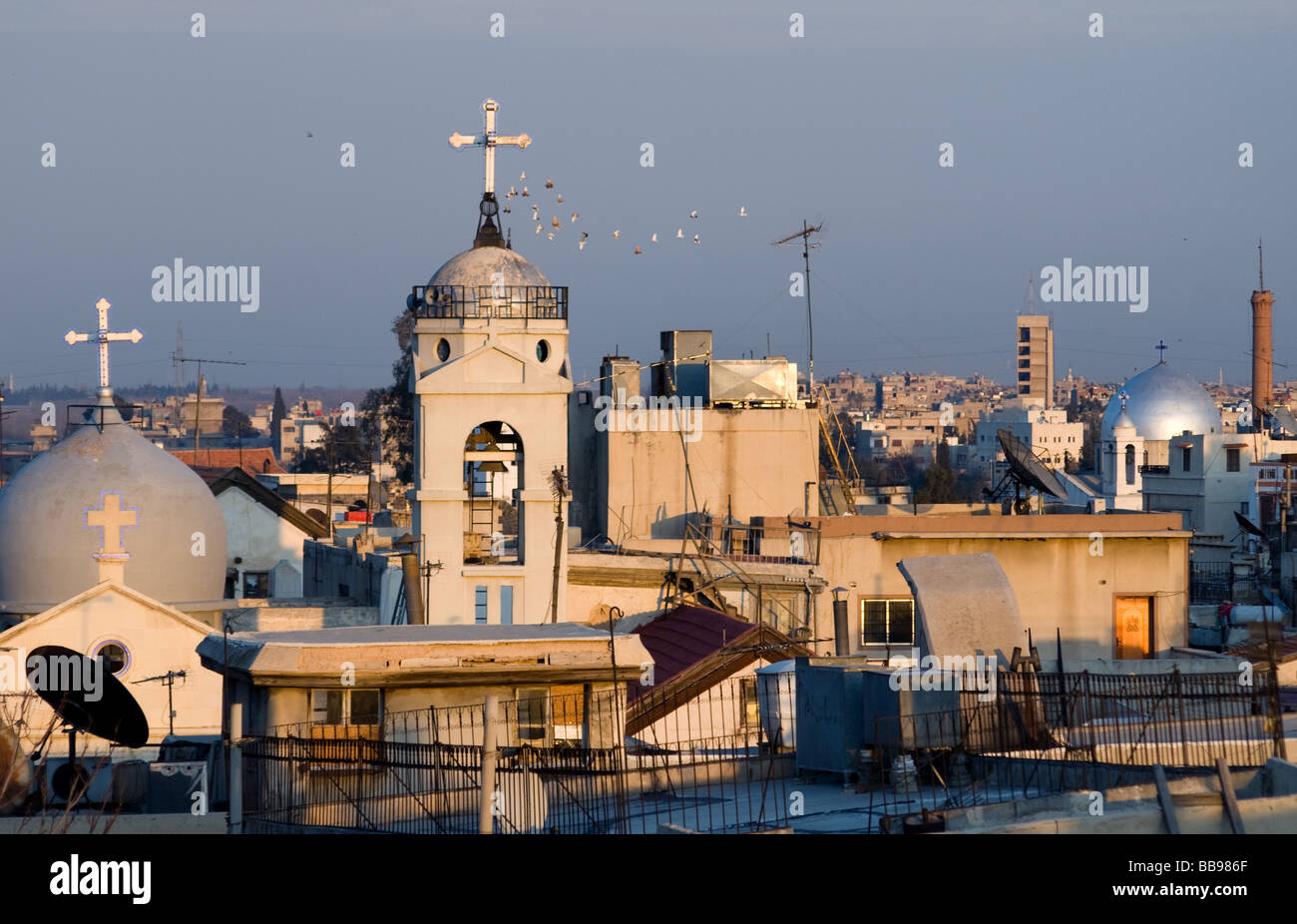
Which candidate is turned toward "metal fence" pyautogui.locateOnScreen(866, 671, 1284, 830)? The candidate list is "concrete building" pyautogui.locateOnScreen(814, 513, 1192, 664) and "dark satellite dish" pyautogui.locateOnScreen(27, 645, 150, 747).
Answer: the concrete building

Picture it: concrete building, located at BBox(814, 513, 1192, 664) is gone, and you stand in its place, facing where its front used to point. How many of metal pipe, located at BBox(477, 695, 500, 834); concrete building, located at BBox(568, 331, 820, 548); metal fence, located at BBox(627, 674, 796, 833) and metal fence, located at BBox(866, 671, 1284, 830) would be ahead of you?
3

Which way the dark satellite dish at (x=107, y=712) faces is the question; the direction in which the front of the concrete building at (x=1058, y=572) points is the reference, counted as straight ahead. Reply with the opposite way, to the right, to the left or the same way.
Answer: the opposite way

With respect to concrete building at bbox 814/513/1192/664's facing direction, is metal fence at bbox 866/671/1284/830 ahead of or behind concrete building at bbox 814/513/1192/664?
ahead

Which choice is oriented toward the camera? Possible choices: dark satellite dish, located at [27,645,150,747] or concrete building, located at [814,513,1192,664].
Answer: the concrete building

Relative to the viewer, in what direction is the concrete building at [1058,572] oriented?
toward the camera

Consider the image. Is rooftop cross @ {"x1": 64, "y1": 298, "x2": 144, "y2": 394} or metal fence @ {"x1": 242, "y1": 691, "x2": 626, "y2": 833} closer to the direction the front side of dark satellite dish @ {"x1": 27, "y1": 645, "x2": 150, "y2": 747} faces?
the rooftop cross

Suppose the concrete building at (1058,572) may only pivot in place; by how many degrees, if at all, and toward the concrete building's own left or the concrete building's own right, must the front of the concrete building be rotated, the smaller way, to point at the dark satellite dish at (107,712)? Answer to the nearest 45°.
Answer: approximately 45° to the concrete building's own right

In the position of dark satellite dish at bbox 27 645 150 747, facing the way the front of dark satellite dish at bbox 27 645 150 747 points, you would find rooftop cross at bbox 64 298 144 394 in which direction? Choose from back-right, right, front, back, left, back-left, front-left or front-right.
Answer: front-left

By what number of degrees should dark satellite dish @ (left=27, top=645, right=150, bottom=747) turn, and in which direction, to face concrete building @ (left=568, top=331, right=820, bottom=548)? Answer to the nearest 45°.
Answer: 0° — it already faces it

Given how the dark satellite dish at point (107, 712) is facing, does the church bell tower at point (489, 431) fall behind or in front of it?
in front

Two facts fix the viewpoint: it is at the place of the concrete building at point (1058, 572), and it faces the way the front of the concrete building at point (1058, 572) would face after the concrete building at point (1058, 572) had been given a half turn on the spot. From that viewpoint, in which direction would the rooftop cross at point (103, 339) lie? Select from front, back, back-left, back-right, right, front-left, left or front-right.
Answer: left

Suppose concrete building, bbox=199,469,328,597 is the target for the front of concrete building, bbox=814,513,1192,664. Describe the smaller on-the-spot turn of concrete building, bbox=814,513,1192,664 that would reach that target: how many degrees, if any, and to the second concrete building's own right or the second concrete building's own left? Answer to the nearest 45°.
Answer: approximately 135° to the second concrete building's own right

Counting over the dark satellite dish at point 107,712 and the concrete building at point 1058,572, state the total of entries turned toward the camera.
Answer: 1

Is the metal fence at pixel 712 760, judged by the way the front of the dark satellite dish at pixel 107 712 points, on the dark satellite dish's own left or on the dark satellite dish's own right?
on the dark satellite dish's own right
